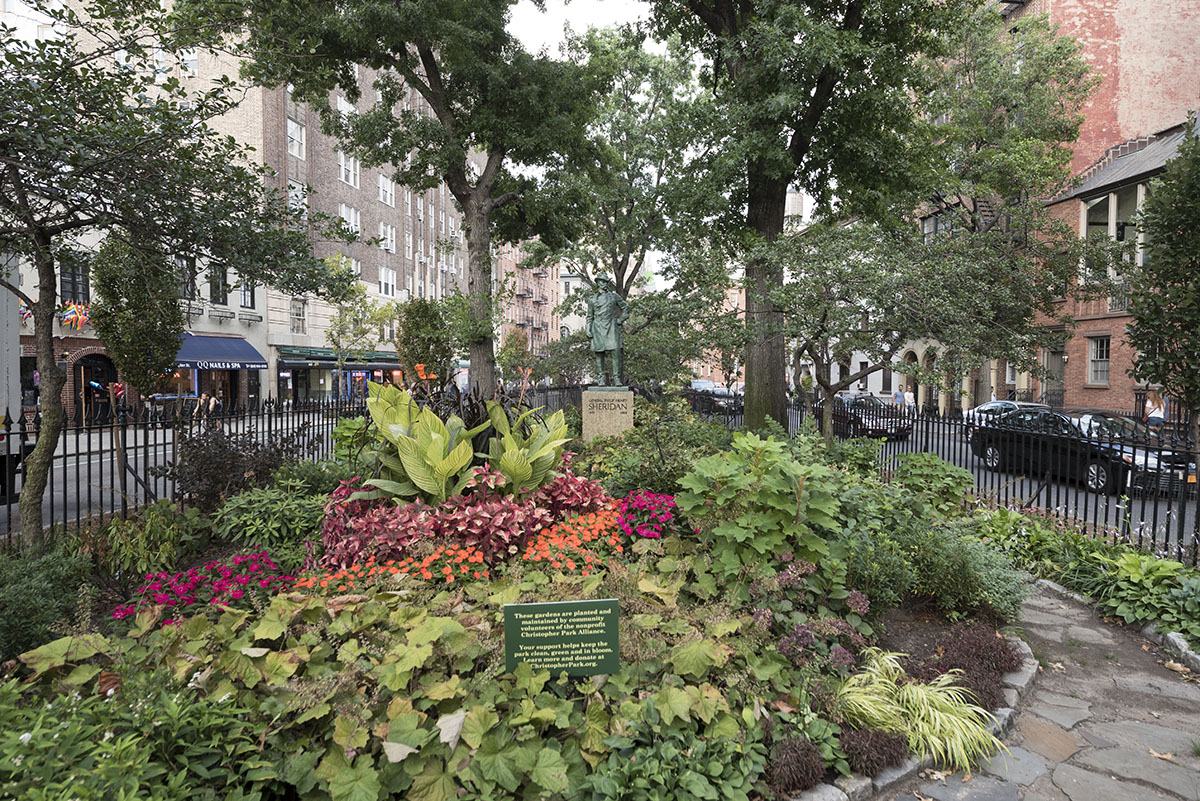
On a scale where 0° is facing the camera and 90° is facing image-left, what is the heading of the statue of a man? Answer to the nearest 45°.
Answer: approximately 0°

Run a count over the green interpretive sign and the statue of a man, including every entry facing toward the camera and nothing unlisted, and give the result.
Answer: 2

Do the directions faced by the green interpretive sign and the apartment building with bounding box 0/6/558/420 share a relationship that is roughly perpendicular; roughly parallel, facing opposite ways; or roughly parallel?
roughly perpendicular

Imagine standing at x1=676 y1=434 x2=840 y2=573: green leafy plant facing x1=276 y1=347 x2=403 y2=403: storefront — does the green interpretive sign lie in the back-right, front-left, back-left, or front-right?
back-left

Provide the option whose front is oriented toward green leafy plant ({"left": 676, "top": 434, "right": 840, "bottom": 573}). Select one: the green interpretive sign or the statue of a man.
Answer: the statue of a man

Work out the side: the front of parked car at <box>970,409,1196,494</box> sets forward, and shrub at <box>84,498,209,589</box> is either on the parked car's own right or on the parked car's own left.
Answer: on the parked car's own right

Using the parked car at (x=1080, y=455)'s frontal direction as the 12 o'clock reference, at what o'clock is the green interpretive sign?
The green interpretive sign is roughly at 2 o'clock from the parked car.

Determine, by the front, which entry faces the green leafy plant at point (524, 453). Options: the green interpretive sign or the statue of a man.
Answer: the statue of a man

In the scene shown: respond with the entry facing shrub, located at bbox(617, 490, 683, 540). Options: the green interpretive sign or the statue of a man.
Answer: the statue of a man

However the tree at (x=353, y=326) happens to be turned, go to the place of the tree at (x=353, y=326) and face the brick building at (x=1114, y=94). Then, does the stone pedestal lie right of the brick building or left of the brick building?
right
